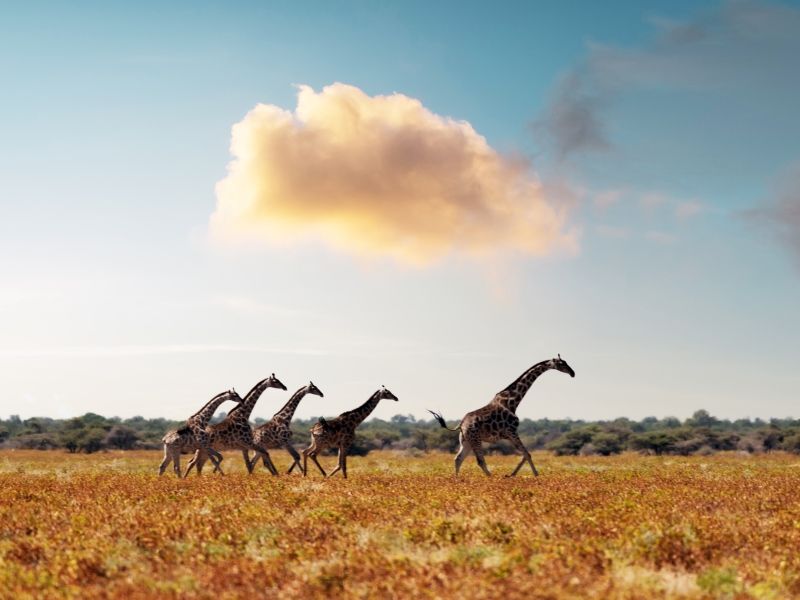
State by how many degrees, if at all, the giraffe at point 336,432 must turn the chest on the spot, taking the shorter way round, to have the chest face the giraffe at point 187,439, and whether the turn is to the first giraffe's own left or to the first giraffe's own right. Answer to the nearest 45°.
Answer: approximately 180°

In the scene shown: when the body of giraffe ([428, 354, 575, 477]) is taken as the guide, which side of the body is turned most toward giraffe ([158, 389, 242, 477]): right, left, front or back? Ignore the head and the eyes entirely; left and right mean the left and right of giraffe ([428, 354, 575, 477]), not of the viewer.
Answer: back

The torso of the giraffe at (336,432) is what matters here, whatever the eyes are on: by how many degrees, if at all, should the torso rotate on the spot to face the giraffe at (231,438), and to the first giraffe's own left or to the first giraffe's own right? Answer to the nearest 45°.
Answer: approximately 180°

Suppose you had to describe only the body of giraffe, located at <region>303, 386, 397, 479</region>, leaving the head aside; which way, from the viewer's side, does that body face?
to the viewer's right

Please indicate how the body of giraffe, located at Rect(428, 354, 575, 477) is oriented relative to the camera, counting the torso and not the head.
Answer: to the viewer's right

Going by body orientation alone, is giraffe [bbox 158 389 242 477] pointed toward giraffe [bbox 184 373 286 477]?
yes

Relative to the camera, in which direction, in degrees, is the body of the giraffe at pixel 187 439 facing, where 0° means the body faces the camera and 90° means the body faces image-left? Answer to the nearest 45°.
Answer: approximately 270°

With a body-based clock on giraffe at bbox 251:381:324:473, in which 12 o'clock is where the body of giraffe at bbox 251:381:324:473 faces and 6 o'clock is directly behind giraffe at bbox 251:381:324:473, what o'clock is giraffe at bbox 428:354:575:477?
giraffe at bbox 428:354:575:477 is roughly at 1 o'clock from giraffe at bbox 251:381:324:473.

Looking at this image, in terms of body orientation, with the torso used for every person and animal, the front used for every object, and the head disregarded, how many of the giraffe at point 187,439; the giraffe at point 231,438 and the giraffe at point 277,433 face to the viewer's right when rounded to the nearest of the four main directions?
3

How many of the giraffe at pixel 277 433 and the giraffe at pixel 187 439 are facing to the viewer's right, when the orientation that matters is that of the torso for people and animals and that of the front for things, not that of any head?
2

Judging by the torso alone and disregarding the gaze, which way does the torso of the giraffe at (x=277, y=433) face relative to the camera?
to the viewer's right

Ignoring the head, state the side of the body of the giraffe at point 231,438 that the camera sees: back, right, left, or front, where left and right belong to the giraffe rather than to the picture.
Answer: right

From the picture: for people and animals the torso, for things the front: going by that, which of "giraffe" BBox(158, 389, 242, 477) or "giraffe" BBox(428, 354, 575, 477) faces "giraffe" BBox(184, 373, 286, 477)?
"giraffe" BBox(158, 389, 242, 477)

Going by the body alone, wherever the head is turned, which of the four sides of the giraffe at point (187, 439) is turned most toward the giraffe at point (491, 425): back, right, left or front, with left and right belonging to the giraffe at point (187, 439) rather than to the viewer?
front
